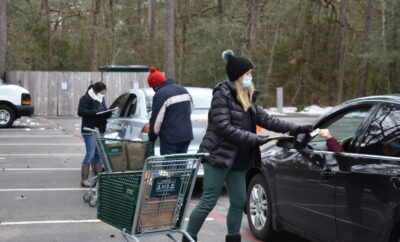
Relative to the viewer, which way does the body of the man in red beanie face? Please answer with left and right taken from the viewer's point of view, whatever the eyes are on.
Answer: facing away from the viewer and to the left of the viewer

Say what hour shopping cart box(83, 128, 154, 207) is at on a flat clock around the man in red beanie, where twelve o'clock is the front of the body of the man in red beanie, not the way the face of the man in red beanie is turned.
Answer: The shopping cart is roughly at 10 o'clock from the man in red beanie.

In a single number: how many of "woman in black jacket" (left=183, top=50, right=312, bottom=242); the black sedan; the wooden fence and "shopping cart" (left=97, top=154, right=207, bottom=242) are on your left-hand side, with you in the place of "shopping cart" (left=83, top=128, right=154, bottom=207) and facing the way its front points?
1

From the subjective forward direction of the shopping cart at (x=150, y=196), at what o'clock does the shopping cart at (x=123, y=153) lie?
the shopping cart at (x=123, y=153) is roughly at 1 o'clock from the shopping cart at (x=150, y=196).

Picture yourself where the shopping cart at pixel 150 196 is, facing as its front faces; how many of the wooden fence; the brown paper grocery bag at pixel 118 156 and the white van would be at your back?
0

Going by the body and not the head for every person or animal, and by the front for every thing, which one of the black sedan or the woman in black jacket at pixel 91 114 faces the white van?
the black sedan

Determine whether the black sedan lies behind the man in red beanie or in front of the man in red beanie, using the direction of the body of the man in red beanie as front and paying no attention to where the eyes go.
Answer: behind

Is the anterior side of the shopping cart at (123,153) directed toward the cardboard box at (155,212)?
no

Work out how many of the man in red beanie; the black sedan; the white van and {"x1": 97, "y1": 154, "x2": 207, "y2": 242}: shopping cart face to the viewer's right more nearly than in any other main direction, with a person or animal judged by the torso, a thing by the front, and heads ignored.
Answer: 1

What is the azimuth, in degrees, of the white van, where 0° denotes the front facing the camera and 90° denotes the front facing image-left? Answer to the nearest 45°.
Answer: approximately 270°

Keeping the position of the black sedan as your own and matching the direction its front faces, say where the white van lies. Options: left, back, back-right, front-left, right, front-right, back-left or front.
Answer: front

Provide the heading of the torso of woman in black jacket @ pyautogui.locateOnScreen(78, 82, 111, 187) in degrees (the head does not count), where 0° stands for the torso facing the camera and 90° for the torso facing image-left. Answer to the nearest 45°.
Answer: approximately 315°
